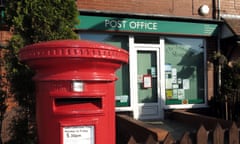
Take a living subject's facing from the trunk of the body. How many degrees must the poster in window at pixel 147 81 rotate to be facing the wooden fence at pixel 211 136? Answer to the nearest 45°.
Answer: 0° — it already faces it

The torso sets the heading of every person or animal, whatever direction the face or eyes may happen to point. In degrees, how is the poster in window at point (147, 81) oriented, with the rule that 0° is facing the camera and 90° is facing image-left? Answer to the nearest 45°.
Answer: approximately 0°
